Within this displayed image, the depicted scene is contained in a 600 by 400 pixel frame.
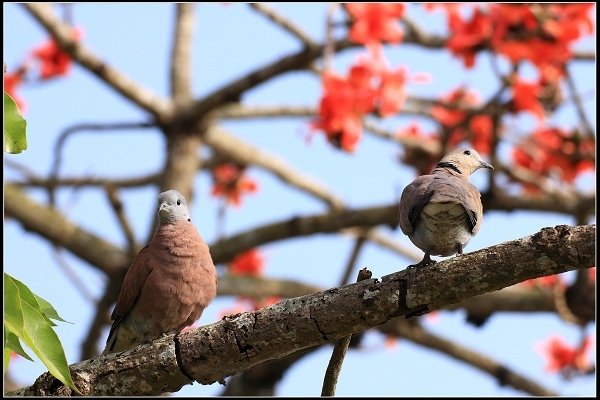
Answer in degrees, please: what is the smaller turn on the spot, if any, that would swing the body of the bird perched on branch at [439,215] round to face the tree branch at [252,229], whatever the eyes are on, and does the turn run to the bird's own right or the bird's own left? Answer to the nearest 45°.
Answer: approximately 45° to the bird's own left

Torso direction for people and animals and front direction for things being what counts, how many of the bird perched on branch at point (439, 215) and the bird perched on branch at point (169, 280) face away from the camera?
1

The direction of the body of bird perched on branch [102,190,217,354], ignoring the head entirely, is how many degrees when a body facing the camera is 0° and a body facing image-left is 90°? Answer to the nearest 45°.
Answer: approximately 315°

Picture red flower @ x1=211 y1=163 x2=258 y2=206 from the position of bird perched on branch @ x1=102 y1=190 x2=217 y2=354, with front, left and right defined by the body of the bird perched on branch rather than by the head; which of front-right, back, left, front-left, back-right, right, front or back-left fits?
back-left

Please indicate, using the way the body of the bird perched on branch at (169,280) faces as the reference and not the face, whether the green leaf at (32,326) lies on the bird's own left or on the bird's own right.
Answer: on the bird's own right

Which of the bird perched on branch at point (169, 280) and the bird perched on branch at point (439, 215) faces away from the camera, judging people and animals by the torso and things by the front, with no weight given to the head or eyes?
the bird perched on branch at point (439, 215)

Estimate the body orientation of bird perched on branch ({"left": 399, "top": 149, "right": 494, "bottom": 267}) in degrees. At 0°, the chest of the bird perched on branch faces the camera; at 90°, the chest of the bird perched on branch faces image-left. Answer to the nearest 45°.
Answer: approximately 180°
